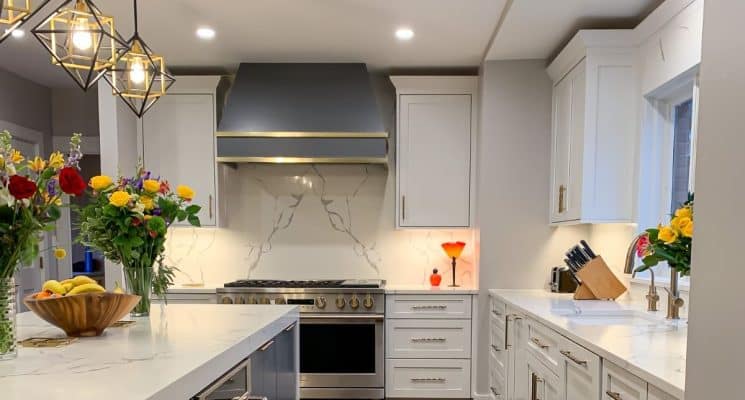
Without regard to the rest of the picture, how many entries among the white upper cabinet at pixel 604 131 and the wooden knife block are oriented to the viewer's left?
2

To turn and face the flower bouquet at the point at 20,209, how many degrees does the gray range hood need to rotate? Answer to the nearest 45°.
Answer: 0° — it already faces it

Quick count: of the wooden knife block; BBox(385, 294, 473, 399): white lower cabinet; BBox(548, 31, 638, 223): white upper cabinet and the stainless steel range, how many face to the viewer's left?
2

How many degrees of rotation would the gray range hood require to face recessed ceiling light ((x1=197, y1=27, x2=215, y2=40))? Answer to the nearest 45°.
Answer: approximately 45° to its right

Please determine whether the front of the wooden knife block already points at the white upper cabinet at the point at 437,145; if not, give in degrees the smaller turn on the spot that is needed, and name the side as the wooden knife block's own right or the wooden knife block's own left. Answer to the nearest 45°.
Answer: approximately 45° to the wooden knife block's own right

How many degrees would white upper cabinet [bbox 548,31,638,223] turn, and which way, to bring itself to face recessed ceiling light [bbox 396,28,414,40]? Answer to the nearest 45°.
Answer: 0° — it already faces it

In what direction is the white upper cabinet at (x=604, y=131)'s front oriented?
to the viewer's left

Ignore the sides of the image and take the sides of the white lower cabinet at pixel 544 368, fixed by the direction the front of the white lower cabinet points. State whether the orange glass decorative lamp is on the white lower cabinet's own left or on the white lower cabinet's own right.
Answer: on the white lower cabinet's own right

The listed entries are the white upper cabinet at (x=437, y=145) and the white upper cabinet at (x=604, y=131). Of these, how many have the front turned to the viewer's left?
1

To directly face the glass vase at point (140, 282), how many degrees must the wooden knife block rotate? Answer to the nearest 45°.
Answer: approximately 45° to its left

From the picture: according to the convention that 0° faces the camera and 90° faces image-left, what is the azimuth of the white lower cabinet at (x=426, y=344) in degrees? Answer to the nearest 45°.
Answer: approximately 0°

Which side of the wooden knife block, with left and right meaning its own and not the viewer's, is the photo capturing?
left

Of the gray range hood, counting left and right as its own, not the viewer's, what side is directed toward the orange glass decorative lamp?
left

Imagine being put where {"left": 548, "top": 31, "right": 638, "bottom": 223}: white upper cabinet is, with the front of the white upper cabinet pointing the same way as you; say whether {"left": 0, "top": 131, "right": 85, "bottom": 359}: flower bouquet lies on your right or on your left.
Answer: on your left
